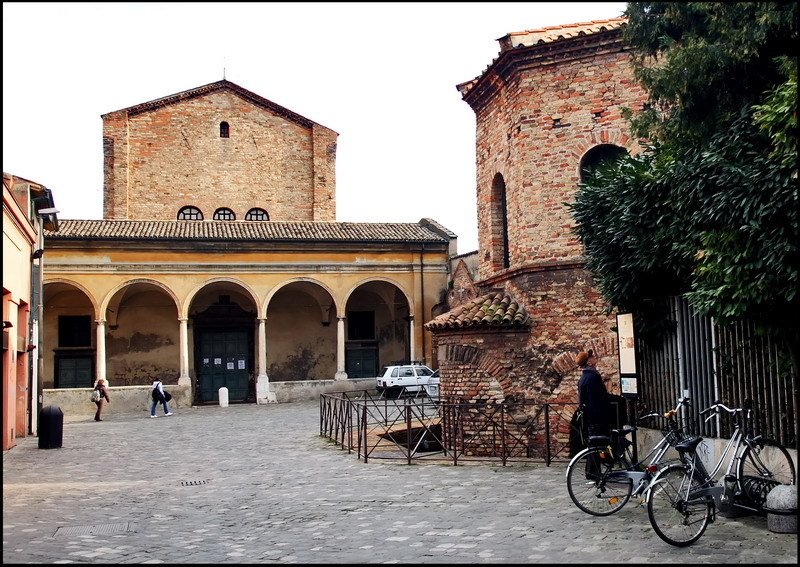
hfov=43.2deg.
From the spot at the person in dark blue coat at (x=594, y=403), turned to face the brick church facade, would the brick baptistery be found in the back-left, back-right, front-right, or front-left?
front-right

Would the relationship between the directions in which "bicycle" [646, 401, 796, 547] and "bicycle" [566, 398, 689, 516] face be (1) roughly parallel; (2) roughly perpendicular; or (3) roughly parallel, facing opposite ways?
roughly parallel

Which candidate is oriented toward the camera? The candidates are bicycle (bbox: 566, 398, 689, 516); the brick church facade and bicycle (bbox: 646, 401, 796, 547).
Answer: the brick church facade

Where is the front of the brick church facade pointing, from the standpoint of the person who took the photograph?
facing the viewer

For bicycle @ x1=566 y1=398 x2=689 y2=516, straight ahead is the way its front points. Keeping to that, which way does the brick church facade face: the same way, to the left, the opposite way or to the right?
to the right

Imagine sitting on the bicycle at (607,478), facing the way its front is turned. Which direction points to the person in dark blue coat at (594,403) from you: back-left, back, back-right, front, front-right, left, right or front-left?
front-left

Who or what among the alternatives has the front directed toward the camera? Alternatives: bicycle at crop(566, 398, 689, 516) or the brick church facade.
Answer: the brick church facade

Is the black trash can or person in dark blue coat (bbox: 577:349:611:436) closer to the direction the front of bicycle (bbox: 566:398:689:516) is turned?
the person in dark blue coat

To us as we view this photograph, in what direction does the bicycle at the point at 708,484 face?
facing away from the viewer and to the right of the viewer

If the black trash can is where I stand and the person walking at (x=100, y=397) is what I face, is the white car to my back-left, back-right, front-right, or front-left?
front-right
